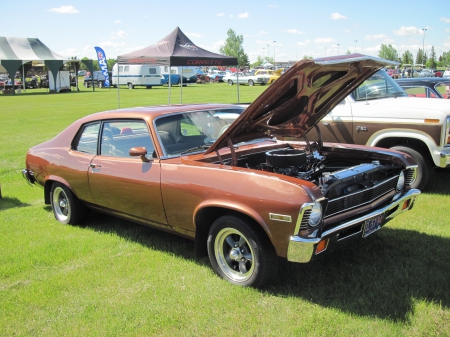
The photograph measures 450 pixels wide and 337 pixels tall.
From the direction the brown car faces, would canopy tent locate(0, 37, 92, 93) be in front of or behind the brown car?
behind

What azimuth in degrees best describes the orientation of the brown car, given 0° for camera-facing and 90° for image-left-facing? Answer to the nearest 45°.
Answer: approximately 315°

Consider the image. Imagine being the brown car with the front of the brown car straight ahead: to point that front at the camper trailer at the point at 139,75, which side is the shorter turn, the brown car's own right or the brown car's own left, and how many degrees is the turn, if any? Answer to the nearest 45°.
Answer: approximately 135° to the brown car's own left

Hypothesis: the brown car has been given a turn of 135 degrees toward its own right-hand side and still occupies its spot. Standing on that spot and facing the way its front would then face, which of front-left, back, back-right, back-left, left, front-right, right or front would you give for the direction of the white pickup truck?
back-right

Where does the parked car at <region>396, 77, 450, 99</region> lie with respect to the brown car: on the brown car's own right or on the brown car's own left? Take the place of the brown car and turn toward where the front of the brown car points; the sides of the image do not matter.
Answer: on the brown car's own left

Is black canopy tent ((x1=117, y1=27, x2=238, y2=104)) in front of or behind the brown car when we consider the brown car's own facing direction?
behind
